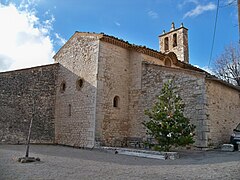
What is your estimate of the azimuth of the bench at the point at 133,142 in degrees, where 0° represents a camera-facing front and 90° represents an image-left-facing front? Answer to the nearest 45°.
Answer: approximately 45°

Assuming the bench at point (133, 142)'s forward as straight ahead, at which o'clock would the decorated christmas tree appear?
The decorated christmas tree is roughly at 10 o'clock from the bench.

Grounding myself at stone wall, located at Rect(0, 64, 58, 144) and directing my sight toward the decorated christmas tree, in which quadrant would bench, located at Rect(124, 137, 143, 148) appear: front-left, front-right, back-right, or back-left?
front-left

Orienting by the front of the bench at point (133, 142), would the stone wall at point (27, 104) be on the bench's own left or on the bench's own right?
on the bench's own right
